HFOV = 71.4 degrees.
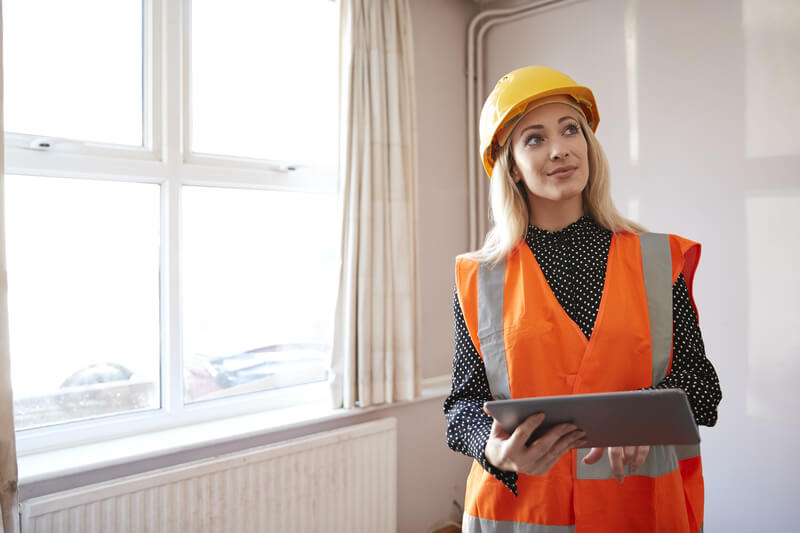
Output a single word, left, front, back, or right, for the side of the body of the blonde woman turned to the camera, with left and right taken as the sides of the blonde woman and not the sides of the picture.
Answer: front

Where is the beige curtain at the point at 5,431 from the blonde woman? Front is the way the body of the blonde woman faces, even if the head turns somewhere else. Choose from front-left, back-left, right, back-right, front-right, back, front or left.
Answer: right

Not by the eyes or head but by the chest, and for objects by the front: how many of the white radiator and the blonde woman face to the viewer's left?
0

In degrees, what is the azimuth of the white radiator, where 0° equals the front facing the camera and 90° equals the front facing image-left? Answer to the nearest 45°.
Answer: approximately 315°

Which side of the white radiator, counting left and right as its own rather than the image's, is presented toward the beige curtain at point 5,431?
right

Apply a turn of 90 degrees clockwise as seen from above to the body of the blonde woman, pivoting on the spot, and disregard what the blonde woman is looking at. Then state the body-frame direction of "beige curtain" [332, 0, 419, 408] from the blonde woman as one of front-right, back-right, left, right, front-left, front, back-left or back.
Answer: front-right

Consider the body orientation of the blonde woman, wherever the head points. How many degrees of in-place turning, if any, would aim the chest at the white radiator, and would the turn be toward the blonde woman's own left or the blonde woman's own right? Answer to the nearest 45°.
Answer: approximately 135° to the blonde woman's own right

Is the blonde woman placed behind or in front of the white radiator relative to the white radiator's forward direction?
in front
